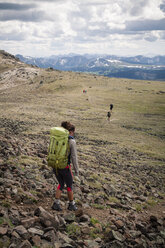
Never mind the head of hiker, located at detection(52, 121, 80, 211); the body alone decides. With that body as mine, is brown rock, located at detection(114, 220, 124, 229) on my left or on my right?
on my right

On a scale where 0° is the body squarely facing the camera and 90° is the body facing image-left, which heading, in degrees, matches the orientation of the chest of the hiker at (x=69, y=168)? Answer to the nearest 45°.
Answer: approximately 225°

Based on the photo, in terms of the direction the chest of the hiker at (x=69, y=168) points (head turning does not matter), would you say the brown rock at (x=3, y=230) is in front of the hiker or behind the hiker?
behind
